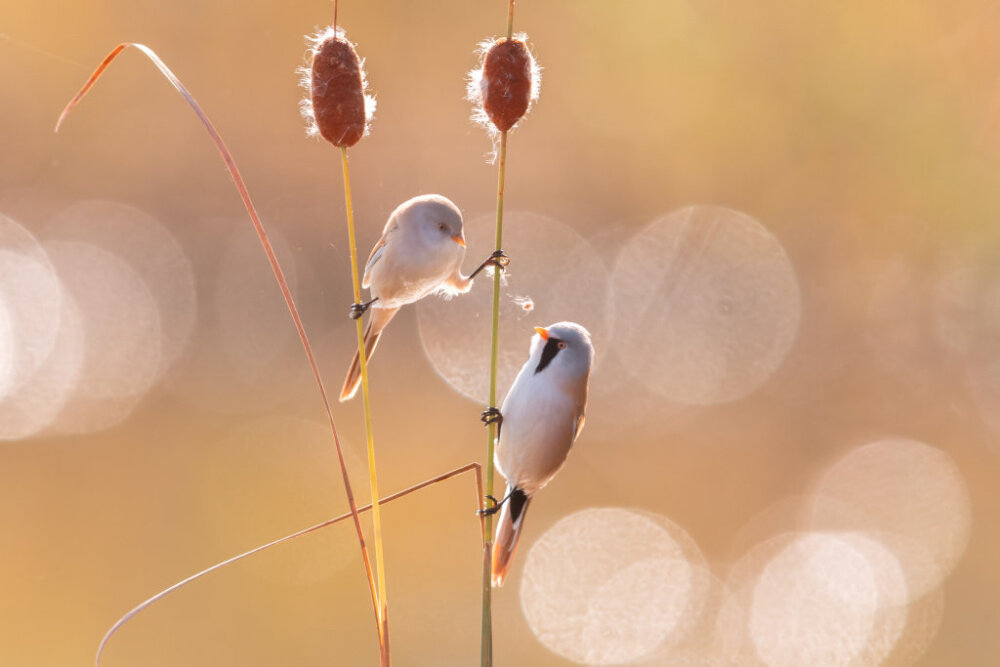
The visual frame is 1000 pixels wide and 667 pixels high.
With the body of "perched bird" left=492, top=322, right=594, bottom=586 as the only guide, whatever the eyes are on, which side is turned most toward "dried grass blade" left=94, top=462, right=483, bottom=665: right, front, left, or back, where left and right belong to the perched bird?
front

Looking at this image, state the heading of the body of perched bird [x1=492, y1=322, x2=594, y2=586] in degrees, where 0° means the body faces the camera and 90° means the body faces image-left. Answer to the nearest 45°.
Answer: approximately 45°

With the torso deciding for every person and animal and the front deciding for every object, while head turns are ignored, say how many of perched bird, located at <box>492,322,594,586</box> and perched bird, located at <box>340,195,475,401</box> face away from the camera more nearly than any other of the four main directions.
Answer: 0

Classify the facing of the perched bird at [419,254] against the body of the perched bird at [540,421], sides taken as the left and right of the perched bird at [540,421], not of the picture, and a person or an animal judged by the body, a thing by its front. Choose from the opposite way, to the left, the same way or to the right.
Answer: to the left
